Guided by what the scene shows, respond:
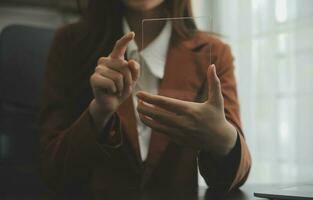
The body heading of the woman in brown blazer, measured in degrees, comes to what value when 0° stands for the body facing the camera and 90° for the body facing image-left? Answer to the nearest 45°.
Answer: approximately 0°
